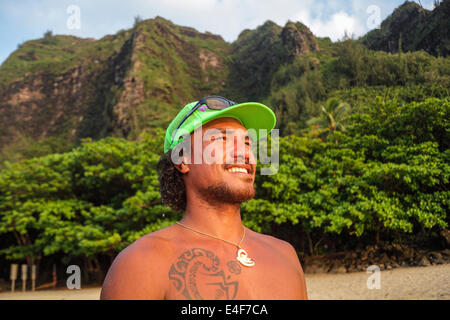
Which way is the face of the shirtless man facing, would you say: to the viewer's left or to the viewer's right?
to the viewer's right

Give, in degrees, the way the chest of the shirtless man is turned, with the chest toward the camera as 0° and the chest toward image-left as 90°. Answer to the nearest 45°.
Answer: approximately 315°
